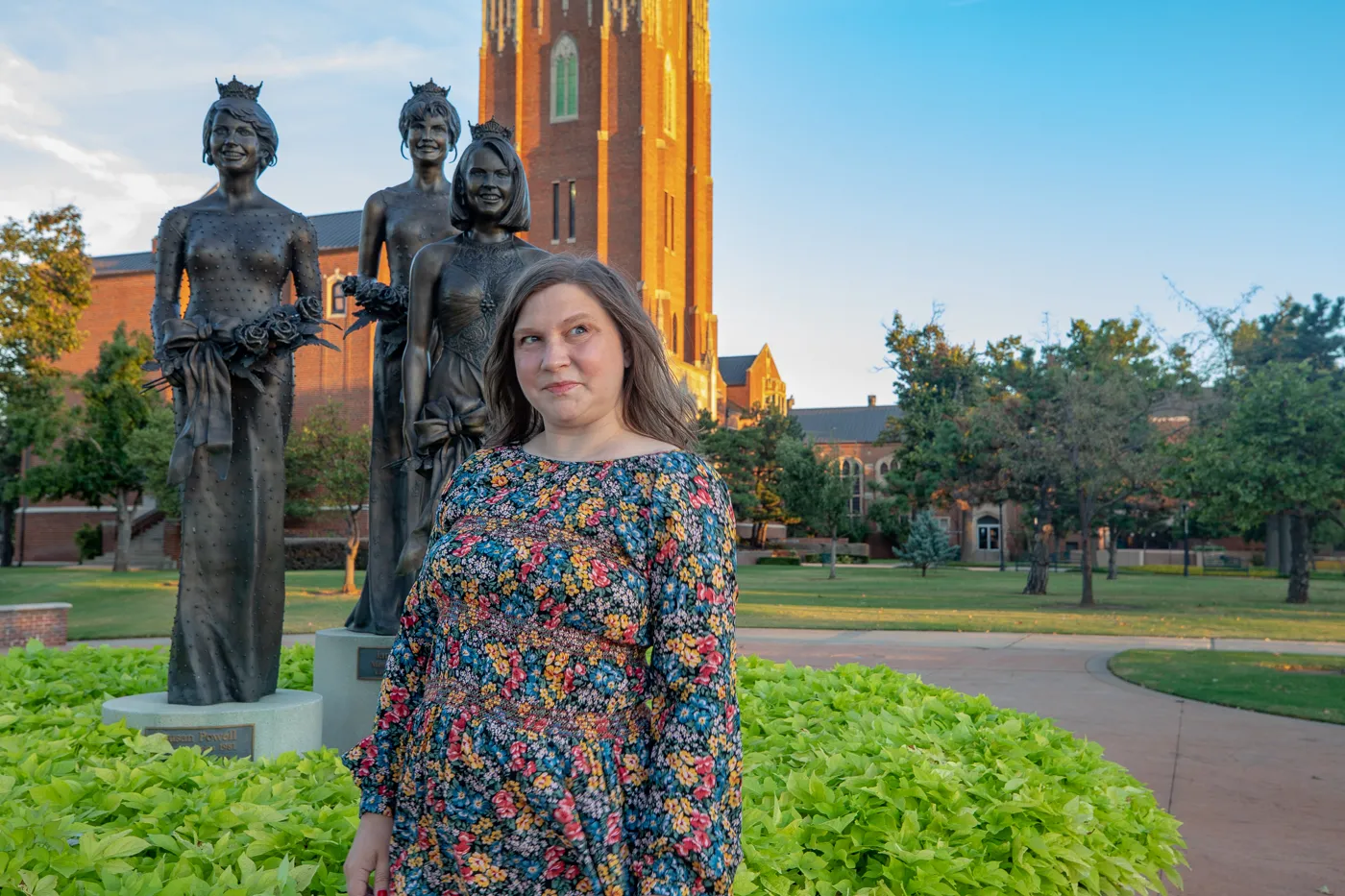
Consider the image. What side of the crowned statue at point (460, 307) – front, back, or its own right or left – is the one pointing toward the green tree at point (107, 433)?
back

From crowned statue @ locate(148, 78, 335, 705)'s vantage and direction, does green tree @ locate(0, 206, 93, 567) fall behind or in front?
behind

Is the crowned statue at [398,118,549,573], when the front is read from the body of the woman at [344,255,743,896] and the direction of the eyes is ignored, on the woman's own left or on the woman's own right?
on the woman's own right

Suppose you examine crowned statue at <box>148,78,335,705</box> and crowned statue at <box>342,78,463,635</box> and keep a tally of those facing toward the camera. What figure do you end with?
2

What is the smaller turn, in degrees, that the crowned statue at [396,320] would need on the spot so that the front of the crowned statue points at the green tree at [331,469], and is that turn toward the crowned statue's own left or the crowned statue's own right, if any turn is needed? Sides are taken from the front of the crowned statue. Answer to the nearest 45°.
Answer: approximately 180°

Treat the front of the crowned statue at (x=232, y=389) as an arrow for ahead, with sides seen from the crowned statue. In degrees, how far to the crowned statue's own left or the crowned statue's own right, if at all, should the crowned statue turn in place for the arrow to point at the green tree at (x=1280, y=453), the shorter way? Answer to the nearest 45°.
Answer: approximately 135° to the crowned statue's own left

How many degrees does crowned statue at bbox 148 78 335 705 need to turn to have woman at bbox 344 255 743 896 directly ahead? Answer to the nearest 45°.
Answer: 0° — it already faces them

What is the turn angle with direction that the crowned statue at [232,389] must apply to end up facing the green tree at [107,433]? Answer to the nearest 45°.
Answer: approximately 180°

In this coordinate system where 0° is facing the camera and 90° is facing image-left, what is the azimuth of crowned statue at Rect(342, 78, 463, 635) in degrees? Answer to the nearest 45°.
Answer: approximately 0°
